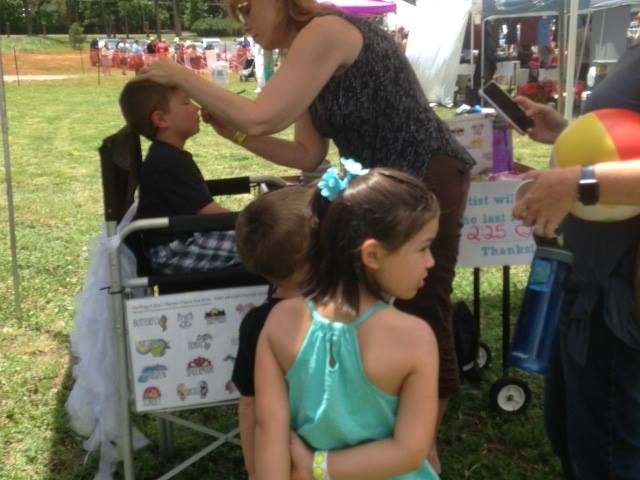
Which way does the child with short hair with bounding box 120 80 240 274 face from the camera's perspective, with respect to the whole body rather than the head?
to the viewer's right

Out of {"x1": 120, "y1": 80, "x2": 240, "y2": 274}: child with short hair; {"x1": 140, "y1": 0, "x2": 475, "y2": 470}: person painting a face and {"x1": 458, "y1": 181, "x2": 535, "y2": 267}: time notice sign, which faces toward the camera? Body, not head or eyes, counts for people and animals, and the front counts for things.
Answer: the time notice sign

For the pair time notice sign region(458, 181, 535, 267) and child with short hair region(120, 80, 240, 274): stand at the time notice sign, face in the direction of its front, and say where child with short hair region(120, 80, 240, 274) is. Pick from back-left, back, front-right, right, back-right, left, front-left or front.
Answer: front-right

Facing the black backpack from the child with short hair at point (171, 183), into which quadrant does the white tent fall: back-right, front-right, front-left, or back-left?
front-left

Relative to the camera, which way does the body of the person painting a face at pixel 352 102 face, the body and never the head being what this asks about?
to the viewer's left

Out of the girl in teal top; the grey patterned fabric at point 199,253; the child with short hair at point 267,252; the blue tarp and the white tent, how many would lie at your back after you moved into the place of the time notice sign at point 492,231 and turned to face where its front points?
2

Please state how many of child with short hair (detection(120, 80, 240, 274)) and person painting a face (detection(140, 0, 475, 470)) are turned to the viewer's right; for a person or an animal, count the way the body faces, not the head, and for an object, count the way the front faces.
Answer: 1

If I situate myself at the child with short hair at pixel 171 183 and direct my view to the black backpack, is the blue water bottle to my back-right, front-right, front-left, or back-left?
front-right

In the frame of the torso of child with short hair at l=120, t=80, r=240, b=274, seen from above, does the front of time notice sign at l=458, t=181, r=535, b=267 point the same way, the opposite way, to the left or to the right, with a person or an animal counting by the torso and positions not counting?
to the right

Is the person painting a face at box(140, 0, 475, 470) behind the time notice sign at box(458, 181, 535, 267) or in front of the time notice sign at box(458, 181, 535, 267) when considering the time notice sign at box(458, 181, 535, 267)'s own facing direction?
in front

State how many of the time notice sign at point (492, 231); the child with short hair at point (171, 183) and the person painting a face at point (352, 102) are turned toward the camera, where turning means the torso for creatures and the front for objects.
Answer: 1

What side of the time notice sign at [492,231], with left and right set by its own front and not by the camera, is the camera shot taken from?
front

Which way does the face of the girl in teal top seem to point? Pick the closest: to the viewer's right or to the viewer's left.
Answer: to the viewer's right

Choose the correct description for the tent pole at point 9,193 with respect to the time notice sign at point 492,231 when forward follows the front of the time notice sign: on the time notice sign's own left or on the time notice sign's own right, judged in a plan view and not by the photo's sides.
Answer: on the time notice sign's own right

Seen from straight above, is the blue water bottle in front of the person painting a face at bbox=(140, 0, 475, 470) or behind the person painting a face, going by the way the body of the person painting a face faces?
behind

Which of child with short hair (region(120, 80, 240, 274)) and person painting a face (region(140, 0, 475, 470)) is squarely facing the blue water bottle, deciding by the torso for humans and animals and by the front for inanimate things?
the child with short hair

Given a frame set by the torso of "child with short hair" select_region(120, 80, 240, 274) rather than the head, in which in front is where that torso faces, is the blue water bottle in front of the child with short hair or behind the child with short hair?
in front
